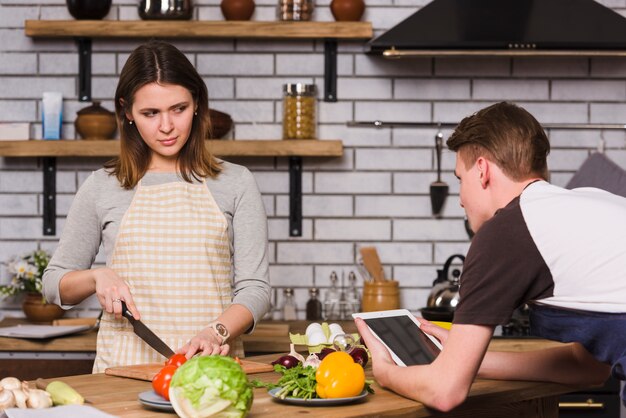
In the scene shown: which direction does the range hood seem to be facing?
toward the camera

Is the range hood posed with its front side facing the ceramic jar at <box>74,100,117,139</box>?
no

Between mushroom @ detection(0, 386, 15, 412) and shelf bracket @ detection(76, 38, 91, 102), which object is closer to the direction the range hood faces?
the mushroom

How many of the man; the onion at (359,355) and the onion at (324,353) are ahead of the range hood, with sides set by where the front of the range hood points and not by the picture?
3

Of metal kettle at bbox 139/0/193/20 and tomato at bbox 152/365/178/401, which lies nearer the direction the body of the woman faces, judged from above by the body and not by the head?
the tomato

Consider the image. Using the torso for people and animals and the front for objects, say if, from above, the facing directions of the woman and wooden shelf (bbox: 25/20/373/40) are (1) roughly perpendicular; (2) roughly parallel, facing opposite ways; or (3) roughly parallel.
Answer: roughly parallel

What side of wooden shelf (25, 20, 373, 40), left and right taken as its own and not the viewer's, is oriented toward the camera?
front

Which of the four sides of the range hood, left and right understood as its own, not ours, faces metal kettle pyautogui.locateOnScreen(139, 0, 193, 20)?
right

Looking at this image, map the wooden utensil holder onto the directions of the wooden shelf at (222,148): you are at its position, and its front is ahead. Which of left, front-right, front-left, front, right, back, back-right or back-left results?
left

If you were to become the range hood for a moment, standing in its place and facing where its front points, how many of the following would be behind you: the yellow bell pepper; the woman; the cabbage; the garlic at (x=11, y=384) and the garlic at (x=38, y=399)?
0

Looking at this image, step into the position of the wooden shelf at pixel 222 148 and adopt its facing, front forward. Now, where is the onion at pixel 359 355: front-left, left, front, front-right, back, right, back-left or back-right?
front

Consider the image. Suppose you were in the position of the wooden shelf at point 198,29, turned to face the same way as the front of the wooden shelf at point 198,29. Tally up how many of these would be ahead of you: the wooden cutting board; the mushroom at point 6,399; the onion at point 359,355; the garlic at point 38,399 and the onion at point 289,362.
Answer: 5

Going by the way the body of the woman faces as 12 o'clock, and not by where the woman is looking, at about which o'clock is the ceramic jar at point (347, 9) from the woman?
The ceramic jar is roughly at 7 o'clock from the woman.

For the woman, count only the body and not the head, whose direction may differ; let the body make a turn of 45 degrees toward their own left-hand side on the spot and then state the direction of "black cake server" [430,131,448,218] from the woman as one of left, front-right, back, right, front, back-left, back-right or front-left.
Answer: left

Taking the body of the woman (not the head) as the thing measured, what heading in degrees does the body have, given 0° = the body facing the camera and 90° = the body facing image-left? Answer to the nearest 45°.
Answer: approximately 0°

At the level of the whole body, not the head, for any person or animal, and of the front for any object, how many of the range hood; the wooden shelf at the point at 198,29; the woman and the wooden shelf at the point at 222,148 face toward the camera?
4

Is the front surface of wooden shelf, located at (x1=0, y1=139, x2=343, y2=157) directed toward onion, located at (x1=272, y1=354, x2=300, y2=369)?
yes
